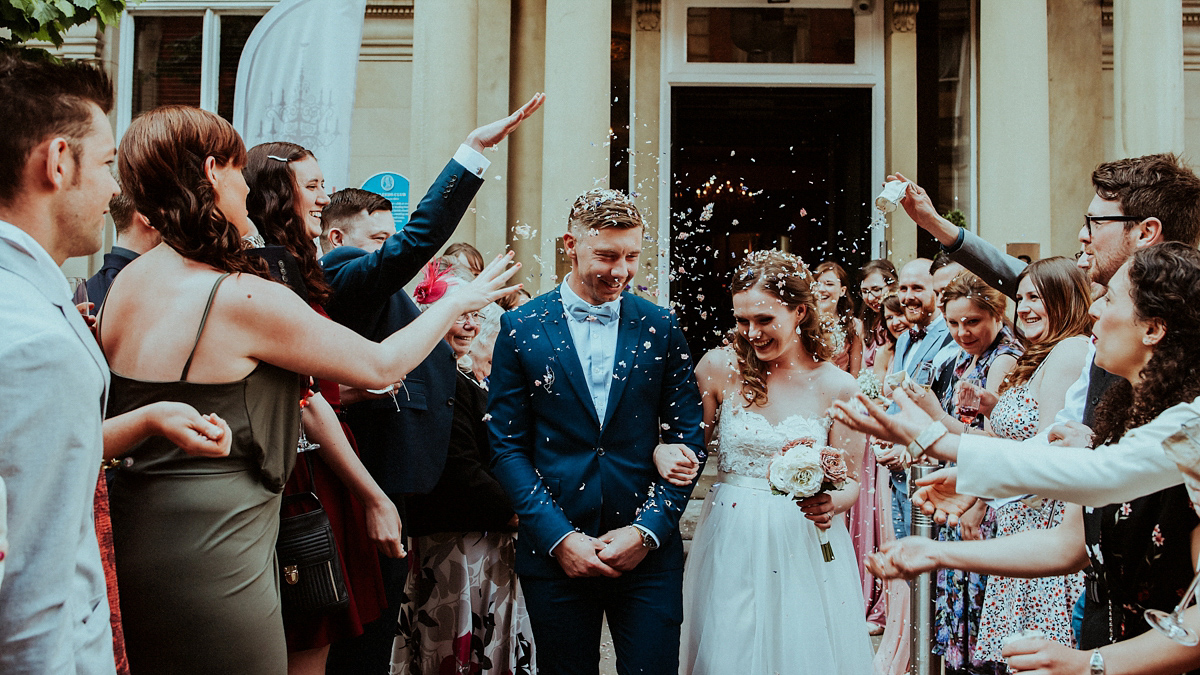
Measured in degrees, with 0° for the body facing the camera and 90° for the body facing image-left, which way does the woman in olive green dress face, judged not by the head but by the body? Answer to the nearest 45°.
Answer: approximately 225°

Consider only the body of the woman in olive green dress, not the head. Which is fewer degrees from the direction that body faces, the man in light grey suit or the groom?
the groom

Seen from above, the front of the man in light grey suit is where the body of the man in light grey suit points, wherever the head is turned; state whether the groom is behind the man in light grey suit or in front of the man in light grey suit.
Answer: in front

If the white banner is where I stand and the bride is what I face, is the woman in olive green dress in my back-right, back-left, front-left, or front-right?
front-right

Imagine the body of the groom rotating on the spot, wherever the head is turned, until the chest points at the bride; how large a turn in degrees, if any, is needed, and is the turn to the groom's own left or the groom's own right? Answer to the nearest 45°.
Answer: approximately 135° to the groom's own left

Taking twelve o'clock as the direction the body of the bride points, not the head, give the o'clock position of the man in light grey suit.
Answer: The man in light grey suit is roughly at 1 o'clock from the bride.

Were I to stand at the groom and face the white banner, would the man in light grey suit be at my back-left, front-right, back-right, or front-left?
back-left

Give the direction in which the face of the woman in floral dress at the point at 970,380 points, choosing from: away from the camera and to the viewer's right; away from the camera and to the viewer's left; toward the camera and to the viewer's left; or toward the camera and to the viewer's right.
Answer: toward the camera and to the viewer's left

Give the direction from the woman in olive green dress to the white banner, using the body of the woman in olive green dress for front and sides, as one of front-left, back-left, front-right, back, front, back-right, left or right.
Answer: front-left

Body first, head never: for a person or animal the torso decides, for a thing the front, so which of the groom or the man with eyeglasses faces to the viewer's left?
the man with eyeglasses

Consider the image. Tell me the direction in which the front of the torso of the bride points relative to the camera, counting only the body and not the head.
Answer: toward the camera

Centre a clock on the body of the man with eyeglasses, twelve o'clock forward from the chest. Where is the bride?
The bride is roughly at 12 o'clock from the man with eyeglasses.

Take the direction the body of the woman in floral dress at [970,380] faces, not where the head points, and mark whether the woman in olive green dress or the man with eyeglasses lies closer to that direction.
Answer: the woman in olive green dress

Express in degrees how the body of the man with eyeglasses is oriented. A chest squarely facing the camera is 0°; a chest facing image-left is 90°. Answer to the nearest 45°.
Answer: approximately 90°

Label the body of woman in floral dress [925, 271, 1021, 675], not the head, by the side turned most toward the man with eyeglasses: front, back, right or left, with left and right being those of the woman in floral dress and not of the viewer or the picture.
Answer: left

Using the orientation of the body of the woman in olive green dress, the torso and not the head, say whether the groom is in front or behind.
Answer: in front

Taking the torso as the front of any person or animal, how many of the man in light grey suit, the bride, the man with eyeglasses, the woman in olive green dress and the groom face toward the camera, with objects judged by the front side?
2
